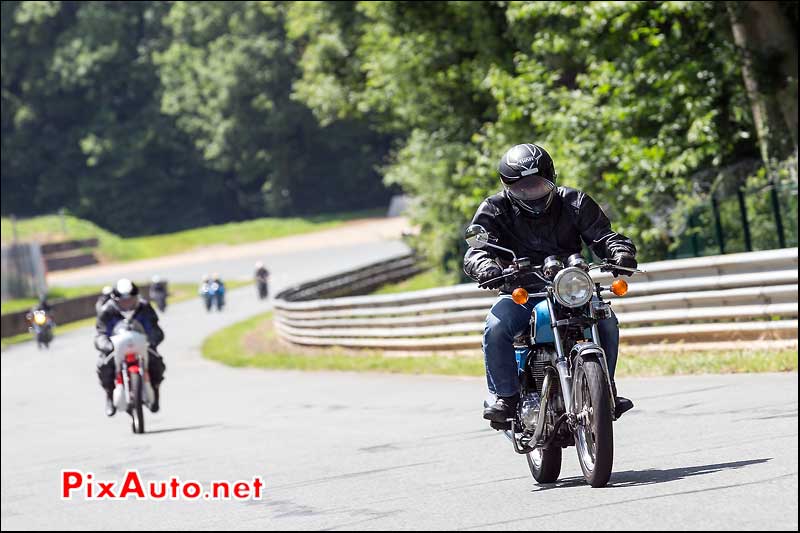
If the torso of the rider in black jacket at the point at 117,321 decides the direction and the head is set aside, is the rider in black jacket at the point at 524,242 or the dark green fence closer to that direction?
the rider in black jacket

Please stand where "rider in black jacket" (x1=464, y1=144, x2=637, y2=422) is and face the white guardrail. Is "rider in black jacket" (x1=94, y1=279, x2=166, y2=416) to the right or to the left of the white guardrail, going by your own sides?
left

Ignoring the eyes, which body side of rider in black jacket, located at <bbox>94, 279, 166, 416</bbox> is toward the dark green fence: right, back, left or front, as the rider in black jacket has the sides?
left

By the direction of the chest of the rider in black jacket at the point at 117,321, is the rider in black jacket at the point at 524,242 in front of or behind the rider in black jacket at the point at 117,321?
in front

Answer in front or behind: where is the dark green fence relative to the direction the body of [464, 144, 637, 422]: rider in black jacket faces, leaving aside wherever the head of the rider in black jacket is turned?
behind

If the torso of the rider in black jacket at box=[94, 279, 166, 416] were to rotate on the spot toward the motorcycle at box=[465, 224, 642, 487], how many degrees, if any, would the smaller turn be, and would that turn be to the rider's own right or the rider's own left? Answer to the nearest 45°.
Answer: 0° — they already face it

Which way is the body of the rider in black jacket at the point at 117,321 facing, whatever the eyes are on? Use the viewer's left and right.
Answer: facing the viewer

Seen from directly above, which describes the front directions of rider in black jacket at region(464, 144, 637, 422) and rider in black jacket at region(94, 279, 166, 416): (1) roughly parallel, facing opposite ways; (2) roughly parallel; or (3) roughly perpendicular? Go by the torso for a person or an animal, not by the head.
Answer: roughly parallel

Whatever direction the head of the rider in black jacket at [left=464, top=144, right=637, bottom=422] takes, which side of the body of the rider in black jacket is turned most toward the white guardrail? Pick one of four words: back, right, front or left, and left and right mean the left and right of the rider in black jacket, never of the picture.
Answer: back

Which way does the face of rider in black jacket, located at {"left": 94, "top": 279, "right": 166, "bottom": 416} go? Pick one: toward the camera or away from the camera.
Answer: toward the camera

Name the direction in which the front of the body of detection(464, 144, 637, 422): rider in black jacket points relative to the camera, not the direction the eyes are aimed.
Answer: toward the camera

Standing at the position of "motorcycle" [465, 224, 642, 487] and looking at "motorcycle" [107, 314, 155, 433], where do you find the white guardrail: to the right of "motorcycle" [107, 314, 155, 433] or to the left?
right

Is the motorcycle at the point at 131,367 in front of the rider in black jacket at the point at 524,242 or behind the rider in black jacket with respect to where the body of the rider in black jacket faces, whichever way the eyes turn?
behind

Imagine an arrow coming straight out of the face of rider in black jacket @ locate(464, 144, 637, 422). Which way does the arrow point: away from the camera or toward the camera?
toward the camera

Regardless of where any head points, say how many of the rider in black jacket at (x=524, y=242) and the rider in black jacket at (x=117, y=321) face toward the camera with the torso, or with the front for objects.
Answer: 2
